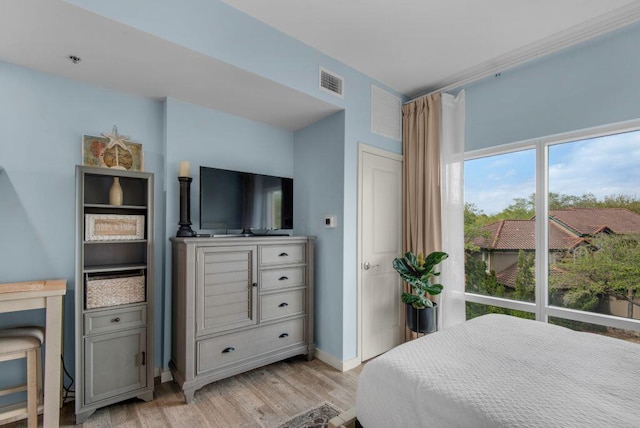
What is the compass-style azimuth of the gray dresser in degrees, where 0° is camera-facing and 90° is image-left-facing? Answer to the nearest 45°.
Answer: approximately 315°

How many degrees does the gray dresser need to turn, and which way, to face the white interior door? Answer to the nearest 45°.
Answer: approximately 45° to its left

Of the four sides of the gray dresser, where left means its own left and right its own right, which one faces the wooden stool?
right

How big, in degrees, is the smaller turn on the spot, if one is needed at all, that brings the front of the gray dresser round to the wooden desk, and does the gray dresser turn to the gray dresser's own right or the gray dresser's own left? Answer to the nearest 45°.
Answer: approximately 90° to the gray dresser's own right

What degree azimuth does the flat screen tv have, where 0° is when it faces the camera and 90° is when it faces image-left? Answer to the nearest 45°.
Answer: approximately 315°

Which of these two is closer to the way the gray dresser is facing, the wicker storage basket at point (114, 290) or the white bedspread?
the white bedspread
